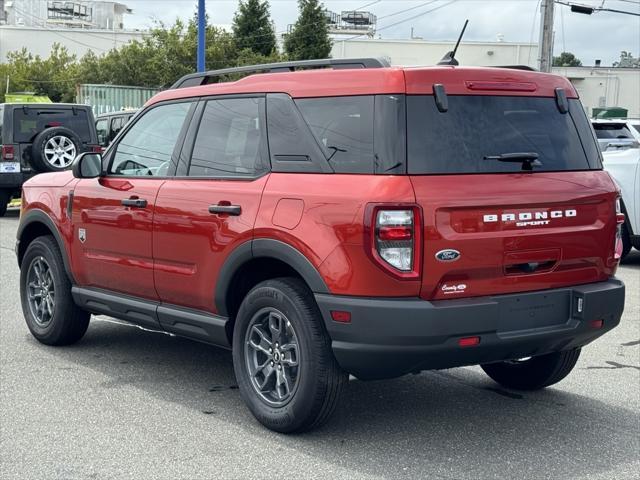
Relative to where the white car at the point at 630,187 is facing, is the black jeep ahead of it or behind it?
ahead

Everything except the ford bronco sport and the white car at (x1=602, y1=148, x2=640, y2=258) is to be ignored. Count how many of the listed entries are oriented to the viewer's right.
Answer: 0

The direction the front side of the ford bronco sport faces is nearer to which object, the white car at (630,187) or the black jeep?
the black jeep

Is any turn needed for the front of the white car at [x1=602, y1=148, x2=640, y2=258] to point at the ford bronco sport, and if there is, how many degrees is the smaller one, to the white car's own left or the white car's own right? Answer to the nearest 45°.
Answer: approximately 90° to the white car's own left

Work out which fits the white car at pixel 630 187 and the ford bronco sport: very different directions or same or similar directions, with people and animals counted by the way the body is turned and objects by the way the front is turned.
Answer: same or similar directions

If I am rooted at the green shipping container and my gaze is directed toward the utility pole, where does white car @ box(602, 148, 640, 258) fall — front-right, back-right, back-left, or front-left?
front-right

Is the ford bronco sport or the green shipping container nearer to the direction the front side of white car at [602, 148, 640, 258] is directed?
the green shipping container

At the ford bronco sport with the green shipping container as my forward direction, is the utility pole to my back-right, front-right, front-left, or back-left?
front-right

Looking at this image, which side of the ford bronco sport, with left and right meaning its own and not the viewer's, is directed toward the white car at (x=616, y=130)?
right

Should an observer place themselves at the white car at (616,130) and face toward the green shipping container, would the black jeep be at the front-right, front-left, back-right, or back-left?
front-left

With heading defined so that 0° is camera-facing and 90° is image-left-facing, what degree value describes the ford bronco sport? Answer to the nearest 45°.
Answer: approximately 135°
